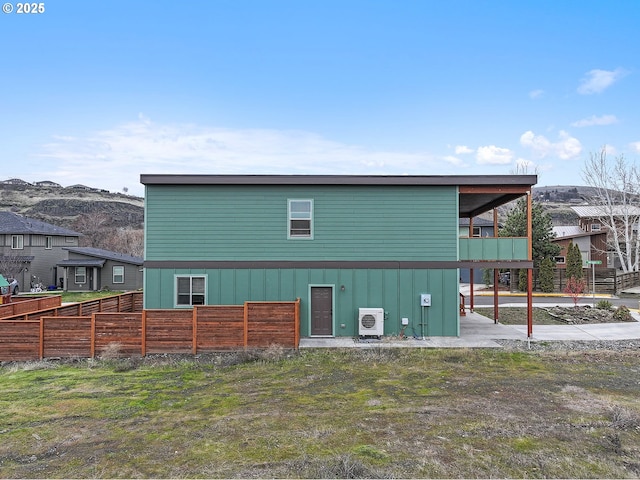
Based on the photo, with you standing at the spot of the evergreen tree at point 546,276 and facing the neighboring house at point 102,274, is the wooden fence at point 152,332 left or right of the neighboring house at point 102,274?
left

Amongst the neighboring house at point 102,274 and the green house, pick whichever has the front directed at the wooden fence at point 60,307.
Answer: the neighboring house

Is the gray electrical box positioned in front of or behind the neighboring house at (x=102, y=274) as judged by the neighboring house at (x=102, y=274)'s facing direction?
in front

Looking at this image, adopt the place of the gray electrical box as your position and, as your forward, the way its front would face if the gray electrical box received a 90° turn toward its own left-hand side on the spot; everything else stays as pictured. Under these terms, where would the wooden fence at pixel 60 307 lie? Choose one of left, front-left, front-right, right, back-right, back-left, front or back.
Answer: back

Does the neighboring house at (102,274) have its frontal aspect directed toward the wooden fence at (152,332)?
yes

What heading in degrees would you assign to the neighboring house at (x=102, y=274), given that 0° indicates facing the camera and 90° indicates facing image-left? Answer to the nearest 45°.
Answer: approximately 0°
